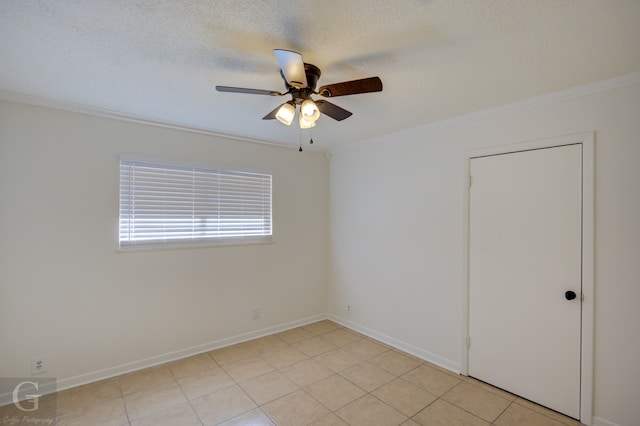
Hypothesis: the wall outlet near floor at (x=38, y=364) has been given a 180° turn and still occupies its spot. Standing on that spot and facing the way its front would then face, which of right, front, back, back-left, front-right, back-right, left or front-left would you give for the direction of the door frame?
back-right

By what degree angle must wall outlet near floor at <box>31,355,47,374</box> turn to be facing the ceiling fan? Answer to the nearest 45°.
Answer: approximately 45° to its left

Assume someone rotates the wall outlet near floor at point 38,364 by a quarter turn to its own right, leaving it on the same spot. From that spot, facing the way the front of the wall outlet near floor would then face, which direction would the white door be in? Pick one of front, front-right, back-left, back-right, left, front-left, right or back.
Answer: back-left

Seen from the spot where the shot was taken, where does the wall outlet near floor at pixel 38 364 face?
facing the viewer

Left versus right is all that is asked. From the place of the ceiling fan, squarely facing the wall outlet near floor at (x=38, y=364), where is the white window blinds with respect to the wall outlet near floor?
right
